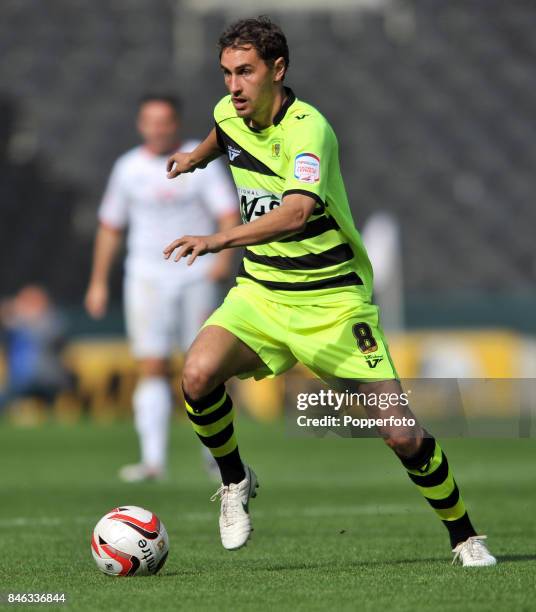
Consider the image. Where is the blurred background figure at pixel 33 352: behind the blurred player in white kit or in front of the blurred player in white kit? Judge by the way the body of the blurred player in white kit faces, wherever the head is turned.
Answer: behind

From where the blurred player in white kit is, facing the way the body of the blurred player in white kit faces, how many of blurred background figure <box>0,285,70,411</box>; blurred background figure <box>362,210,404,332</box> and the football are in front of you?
1

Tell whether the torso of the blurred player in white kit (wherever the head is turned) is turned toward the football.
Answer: yes

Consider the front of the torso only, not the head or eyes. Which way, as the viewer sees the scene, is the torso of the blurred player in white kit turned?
toward the camera

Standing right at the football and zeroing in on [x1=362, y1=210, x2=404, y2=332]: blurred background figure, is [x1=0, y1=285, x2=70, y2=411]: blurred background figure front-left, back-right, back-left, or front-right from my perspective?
front-left

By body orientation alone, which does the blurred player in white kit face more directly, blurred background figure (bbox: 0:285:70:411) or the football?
the football
